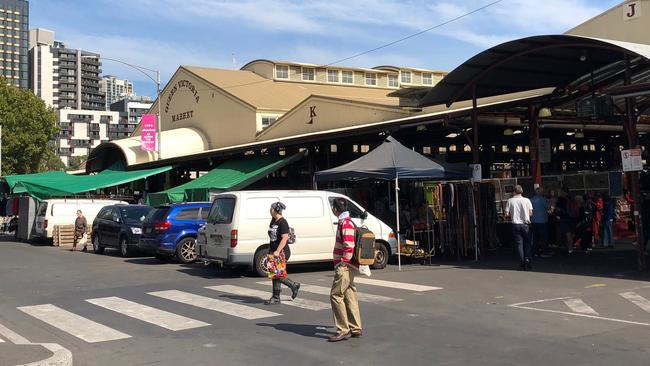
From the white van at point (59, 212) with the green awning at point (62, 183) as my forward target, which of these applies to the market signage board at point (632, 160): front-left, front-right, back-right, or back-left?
back-right

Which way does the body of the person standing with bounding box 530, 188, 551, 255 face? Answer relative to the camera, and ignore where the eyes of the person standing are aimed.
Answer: away from the camera

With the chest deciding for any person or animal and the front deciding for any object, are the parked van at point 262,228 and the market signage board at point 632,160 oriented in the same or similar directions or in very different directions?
very different directions

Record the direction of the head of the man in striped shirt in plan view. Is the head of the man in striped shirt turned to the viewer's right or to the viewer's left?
to the viewer's left

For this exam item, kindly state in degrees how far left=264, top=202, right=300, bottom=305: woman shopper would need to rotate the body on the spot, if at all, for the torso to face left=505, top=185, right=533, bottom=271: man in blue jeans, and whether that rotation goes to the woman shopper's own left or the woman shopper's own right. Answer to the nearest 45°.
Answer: approximately 135° to the woman shopper's own right

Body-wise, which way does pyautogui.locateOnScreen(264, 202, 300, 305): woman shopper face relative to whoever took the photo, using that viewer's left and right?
facing to the left of the viewer

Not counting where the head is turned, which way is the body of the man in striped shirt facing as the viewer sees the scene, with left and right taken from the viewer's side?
facing to the left of the viewer
